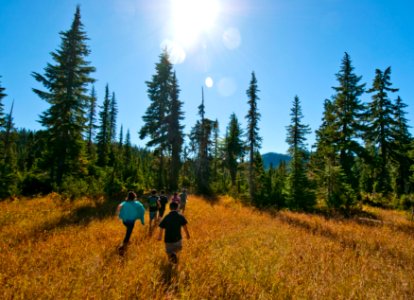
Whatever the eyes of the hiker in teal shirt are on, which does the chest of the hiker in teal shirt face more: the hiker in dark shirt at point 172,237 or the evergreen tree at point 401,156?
the evergreen tree

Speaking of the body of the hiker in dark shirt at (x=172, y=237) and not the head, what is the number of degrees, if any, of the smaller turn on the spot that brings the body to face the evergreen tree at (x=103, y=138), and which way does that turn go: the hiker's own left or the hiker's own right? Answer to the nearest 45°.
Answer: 0° — they already face it

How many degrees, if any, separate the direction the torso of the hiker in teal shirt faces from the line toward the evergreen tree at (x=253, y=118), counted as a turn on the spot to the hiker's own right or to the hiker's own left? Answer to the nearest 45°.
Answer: approximately 45° to the hiker's own right

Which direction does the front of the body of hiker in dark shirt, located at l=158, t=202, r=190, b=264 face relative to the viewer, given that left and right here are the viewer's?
facing away from the viewer

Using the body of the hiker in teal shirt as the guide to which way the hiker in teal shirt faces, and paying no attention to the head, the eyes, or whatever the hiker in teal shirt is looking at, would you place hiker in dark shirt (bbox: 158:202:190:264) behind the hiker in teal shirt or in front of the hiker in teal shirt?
behind

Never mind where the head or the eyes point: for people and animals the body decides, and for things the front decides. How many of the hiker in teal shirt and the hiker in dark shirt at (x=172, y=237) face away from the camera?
2

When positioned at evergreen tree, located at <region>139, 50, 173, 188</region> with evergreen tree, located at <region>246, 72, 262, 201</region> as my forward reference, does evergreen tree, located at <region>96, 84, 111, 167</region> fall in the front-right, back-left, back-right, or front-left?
back-left

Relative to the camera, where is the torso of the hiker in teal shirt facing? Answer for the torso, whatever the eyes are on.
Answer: away from the camera
